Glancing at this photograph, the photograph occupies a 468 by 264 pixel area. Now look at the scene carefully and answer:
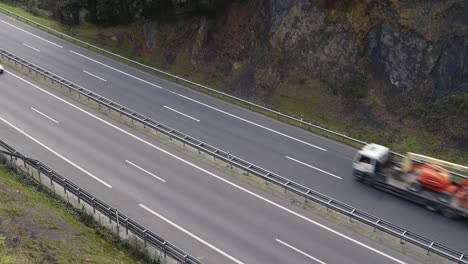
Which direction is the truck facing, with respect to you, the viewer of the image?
facing away from the viewer and to the left of the viewer

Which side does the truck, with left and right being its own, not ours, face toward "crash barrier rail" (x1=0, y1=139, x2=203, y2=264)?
left
